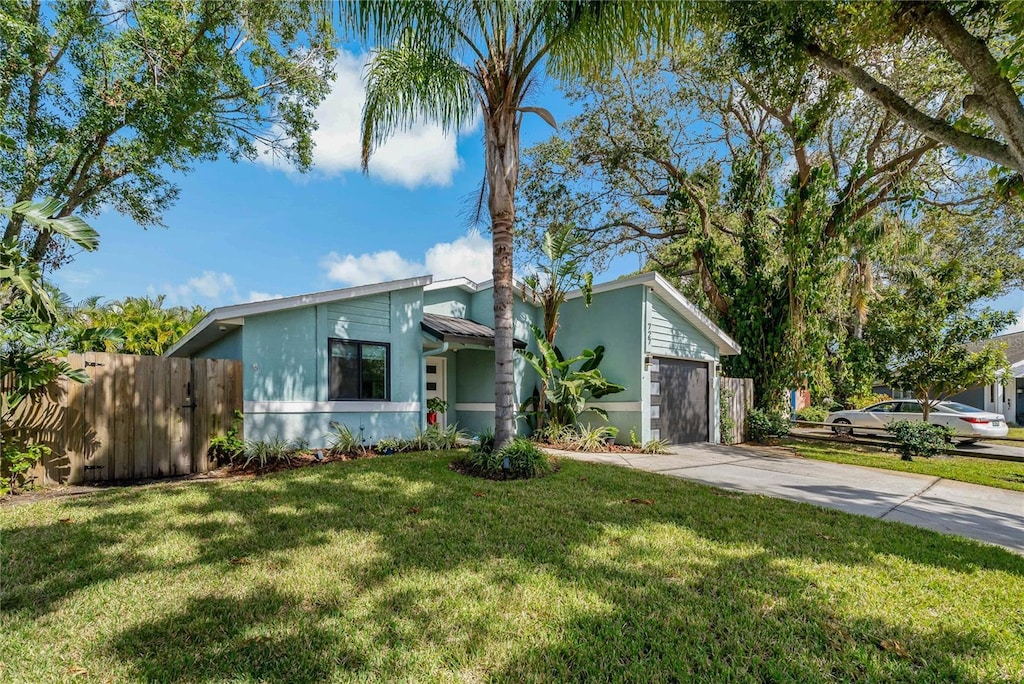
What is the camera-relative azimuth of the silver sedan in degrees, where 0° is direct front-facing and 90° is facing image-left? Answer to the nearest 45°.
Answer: approximately 135°

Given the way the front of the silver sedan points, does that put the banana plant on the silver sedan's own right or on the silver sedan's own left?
on the silver sedan's own left

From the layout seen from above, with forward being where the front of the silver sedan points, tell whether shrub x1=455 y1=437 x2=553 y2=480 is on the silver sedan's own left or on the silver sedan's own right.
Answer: on the silver sedan's own left
